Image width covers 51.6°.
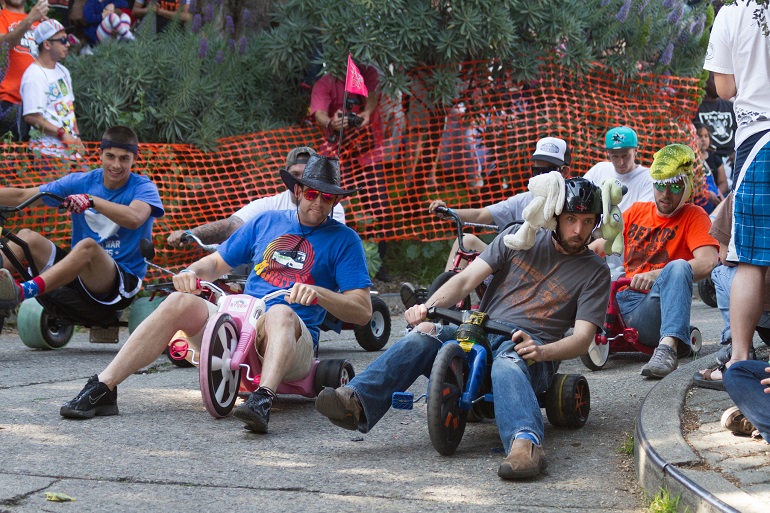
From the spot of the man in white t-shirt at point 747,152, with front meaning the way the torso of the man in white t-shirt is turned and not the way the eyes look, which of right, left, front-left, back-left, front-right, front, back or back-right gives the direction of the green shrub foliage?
front

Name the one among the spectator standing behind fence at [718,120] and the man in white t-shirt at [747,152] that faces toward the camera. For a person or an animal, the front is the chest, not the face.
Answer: the spectator standing behind fence

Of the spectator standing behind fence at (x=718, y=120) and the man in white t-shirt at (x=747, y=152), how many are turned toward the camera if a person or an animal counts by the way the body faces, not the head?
1

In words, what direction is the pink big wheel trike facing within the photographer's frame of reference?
facing the viewer and to the left of the viewer

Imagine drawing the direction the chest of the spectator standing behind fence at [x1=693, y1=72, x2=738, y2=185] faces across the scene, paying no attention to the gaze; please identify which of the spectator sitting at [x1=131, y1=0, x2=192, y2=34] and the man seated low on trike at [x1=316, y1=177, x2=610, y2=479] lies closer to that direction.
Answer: the man seated low on trike

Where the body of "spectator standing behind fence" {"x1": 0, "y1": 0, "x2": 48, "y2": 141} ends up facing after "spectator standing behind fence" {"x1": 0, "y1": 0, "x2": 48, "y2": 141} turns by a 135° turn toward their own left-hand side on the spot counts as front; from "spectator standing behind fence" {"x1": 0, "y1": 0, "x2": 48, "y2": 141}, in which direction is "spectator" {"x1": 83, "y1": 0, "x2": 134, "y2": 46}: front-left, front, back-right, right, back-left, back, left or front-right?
front-right

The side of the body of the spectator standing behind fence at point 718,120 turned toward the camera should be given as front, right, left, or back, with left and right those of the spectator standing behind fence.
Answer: front

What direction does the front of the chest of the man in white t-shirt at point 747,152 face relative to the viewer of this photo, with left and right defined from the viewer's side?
facing away from the viewer and to the left of the viewer

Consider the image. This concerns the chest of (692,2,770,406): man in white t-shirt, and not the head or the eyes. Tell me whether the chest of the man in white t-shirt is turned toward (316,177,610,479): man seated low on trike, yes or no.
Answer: no

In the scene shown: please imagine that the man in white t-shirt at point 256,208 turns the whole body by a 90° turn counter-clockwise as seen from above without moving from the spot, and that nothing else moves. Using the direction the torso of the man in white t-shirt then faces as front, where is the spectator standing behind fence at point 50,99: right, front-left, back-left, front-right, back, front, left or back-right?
back

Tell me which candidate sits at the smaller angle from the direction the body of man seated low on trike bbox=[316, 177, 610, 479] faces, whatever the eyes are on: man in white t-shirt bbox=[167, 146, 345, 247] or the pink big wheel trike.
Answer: the pink big wheel trike

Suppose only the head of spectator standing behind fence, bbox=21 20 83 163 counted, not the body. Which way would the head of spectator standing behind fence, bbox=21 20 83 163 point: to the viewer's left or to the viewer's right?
to the viewer's right

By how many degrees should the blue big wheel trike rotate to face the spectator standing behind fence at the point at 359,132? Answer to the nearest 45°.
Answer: approximately 135° to its right

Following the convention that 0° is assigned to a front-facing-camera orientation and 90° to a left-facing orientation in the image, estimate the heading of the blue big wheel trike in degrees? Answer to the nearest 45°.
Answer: approximately 45°

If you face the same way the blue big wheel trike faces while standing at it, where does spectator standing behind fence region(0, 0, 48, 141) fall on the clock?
The spectator standing behind fence is roughly at 3 o'clock from the blue big wheel trike.

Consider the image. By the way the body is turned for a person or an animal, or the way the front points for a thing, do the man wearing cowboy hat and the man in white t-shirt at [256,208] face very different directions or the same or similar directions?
same or similar directions
